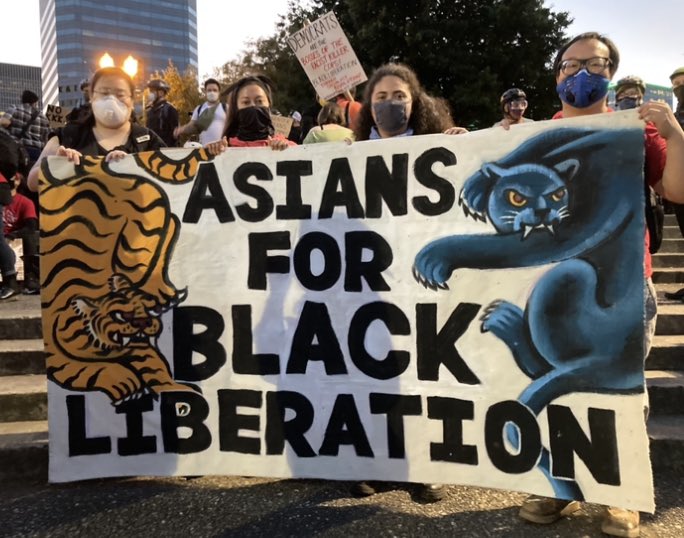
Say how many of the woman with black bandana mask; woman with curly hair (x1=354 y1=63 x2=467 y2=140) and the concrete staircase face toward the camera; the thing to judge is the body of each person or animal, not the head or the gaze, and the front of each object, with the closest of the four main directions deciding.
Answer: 3

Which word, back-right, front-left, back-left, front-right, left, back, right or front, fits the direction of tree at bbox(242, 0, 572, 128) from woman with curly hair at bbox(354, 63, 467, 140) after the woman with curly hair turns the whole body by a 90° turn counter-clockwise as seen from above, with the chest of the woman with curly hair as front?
left

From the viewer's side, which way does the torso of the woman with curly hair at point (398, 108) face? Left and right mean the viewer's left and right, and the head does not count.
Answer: facing the viewer

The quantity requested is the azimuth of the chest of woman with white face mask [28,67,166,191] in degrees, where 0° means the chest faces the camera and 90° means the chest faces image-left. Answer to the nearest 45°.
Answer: approximately 0°

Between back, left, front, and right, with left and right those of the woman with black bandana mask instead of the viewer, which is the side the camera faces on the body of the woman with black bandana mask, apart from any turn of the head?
front

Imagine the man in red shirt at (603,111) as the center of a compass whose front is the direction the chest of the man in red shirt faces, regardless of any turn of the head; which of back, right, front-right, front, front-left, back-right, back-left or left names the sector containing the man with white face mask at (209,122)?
back-right

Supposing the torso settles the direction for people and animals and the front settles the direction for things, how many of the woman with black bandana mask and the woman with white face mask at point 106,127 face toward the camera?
2
